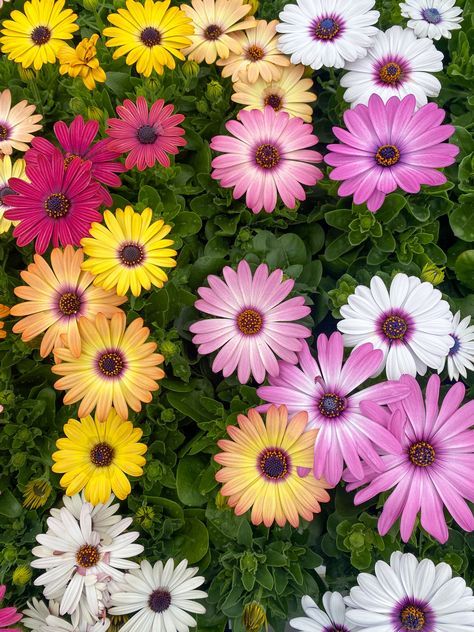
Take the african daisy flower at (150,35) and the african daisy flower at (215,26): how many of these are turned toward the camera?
2

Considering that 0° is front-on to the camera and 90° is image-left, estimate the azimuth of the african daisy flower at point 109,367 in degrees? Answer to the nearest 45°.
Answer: approximately 0°
